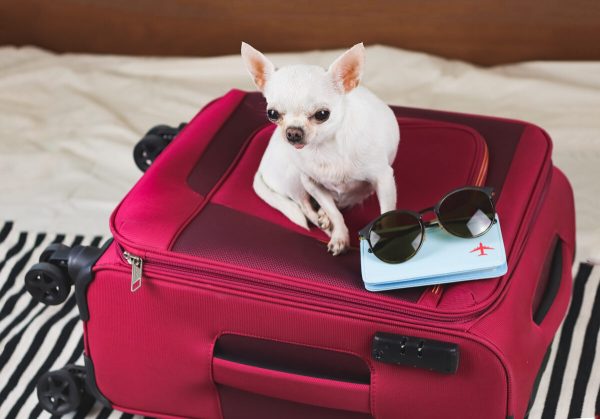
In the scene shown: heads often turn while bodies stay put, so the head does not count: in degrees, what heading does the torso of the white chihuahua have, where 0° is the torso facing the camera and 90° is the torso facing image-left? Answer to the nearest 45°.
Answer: approximately 45°

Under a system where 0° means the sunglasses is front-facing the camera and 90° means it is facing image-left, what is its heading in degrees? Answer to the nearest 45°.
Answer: approximately 0°
